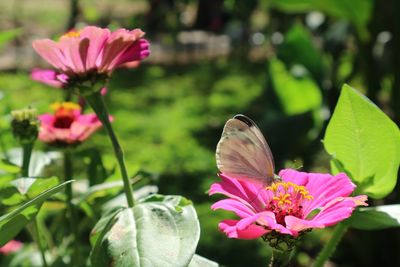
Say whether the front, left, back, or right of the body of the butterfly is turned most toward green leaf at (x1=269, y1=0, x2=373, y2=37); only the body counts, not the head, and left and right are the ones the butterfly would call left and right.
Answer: left

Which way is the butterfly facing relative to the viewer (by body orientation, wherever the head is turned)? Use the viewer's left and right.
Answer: facing to the right of the viewer

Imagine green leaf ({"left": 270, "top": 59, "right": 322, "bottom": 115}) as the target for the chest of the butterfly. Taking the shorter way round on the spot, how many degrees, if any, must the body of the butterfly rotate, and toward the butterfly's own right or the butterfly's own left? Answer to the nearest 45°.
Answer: approximately 90° to the butterfly's own left

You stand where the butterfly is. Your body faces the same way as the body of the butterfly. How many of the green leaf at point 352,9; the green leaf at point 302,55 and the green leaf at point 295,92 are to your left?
3
